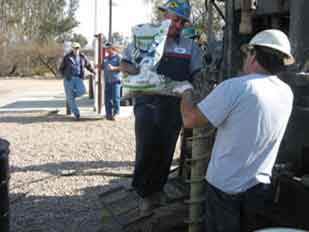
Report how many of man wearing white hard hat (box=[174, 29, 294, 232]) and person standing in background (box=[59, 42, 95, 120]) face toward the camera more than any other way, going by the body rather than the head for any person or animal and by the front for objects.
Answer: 1

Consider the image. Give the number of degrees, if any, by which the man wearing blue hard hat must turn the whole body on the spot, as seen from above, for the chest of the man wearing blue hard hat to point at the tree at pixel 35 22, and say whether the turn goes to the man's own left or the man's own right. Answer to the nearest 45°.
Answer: approximately 135° to the man's own right

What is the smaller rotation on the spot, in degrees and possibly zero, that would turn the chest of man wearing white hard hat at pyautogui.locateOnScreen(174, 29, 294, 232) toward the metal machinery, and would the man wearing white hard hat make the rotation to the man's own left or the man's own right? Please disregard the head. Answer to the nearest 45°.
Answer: approximately 45° to the man's own right

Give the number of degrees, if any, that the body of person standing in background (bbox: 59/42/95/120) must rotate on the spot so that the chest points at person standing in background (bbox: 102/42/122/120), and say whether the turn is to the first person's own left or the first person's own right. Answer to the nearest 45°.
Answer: approximately 90° to the first person's own left

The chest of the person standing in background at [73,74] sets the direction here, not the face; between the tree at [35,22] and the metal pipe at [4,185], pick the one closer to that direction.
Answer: the metal pipe

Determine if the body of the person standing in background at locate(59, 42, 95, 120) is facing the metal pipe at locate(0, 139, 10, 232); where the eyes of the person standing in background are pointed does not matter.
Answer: yes

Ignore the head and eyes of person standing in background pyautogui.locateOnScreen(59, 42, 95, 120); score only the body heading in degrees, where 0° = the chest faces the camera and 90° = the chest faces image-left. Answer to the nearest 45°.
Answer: approximately 0°

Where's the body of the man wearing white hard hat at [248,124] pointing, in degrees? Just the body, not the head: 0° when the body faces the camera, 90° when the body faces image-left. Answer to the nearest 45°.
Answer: approximately 135°

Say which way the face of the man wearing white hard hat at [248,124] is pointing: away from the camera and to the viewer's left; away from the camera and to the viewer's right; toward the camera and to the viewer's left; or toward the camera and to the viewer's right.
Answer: away from the camera and to the viewer's left

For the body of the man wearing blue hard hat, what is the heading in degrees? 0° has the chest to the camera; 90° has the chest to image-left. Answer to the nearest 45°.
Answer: approximately 45°
